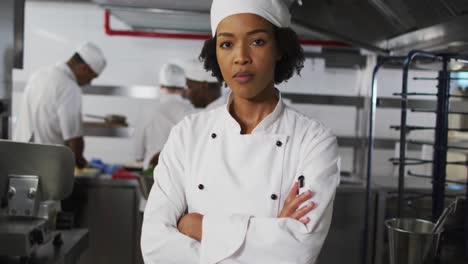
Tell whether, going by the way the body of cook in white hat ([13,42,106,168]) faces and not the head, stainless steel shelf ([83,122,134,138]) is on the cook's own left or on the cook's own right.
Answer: on the cook's own left

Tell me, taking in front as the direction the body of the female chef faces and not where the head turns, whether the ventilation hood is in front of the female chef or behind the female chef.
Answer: behind

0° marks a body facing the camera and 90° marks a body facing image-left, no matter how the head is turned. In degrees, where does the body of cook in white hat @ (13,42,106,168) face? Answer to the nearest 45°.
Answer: approximately 270°

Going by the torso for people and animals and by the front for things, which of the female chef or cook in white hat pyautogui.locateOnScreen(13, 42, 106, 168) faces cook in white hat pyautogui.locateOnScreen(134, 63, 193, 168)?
cook in white hat pyautogui.locateOnScreen(13, 42, 106, 168)

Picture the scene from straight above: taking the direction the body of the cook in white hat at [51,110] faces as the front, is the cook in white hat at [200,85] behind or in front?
in front

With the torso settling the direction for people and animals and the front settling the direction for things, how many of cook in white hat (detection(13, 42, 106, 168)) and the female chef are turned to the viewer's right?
1

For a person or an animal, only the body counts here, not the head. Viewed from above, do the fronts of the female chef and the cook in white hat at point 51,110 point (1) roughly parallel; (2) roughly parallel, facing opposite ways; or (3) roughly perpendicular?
roughly perpendicular

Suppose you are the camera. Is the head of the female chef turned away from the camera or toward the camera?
toward the camera

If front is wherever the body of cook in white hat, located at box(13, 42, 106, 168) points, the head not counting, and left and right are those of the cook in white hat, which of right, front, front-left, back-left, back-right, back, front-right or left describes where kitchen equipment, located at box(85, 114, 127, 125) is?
front-left

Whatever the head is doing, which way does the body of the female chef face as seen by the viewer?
toward the camera

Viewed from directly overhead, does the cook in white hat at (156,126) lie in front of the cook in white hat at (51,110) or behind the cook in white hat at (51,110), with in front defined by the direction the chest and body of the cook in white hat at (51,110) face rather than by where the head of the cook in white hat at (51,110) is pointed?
in front

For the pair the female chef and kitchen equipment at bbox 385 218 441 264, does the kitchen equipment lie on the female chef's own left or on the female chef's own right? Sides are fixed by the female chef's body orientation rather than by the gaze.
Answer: on the female chef's own left
